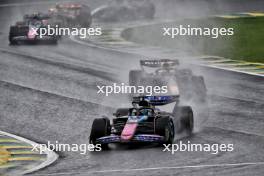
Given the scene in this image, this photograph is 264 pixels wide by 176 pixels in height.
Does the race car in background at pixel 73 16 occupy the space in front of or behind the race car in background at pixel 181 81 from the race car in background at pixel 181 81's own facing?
behind

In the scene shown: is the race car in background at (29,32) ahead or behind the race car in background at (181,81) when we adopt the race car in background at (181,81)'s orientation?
behind

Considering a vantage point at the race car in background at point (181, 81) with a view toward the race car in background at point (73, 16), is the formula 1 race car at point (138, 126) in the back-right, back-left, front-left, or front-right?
back-left

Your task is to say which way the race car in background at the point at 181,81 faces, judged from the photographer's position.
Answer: facing the viewer and to the right of the viewer

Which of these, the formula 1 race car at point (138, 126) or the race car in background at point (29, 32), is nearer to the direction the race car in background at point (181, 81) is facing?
the formula 1 race car

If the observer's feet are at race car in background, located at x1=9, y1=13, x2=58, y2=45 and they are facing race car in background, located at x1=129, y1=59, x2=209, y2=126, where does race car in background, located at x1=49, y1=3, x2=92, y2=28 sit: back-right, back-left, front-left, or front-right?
back-left

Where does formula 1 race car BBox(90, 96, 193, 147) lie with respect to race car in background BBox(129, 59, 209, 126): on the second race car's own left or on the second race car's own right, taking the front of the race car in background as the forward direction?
on the second race car's own right
